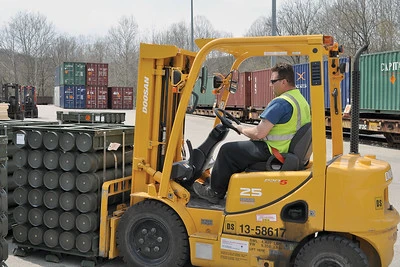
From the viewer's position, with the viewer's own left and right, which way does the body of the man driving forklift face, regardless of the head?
facing to the left of the viewer

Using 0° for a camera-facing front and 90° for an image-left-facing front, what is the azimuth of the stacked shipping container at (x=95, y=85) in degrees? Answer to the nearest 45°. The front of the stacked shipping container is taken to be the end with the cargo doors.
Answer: approximately 0°

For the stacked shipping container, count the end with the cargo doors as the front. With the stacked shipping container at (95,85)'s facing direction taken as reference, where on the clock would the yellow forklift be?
The yellow forklift is roughly at 12 o'clock from the stacked shipping container.

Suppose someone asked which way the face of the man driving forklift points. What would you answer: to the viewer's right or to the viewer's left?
to the viewer's left

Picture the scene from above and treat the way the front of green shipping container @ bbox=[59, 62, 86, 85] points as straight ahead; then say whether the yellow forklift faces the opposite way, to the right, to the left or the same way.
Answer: to the right

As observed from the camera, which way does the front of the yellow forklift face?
facing to the left of the viewer
